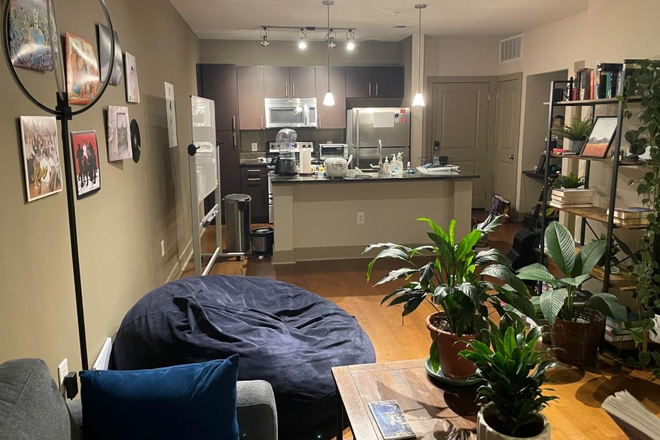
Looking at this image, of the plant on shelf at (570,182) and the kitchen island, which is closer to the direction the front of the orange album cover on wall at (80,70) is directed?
the plant on shelf

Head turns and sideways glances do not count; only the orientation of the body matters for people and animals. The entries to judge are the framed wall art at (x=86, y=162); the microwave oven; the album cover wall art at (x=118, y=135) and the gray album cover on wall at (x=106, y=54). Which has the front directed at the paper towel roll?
the microwave oven

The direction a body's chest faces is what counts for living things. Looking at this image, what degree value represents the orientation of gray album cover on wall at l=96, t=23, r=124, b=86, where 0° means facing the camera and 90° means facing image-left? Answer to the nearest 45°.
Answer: approximately 315°

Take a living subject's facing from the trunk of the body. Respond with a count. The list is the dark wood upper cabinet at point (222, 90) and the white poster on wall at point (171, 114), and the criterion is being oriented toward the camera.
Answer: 1

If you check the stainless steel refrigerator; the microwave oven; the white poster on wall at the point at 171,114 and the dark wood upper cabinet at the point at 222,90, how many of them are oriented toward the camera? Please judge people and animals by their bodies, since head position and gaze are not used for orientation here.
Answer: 3

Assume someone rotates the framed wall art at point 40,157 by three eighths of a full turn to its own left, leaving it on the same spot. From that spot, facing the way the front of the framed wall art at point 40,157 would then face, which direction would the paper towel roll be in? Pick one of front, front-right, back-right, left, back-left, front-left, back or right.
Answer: front-right

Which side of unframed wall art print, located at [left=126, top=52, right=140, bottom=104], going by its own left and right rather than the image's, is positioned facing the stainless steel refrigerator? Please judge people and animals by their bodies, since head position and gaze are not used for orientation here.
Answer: left

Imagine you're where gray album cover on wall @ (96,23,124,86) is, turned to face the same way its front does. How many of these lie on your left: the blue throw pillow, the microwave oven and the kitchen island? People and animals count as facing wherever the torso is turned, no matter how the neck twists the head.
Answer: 2

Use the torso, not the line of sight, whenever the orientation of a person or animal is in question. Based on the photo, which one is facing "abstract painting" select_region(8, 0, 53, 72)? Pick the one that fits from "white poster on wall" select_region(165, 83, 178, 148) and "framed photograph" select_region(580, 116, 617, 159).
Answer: "framed photograph" select_region(580, 116, 617, 159)

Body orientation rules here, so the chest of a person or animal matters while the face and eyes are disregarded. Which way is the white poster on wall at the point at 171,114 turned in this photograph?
to the viewer's right

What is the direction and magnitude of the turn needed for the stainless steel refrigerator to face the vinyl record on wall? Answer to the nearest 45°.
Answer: approximately 45° to its right

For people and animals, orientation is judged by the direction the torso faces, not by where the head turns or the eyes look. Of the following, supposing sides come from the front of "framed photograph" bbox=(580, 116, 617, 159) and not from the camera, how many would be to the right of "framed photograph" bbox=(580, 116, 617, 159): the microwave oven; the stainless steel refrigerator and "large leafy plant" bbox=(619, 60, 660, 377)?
2
